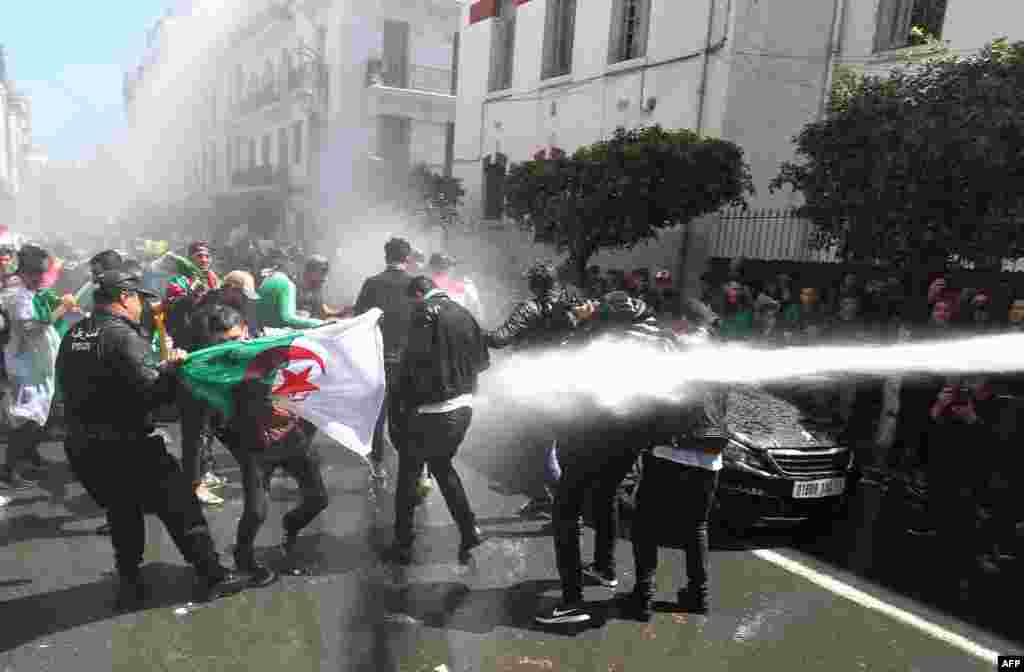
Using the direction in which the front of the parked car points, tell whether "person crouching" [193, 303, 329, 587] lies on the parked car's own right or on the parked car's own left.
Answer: on the parked car's own right

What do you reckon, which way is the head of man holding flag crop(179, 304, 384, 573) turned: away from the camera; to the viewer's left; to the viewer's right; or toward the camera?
to the viewer's right

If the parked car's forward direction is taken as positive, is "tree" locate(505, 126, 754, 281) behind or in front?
behind

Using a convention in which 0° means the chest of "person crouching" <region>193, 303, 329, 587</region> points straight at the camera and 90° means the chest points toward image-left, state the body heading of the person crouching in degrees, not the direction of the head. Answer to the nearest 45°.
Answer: approximately 315°

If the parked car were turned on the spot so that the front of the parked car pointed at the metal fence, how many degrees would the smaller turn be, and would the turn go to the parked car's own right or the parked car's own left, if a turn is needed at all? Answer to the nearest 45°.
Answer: approximately 135° to the parked car's own left

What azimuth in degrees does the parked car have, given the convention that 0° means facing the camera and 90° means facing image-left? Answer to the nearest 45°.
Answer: approximately 315°

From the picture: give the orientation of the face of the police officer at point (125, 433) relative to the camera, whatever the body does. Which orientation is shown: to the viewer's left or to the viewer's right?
to the viewer's right

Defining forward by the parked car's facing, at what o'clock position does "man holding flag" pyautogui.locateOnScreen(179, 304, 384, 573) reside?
The man holding flag is roughly at 3 o'clock from the parked car.

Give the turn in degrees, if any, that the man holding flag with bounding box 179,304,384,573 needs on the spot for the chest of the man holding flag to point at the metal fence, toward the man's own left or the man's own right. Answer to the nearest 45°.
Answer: approximately 90° to the man's own left
